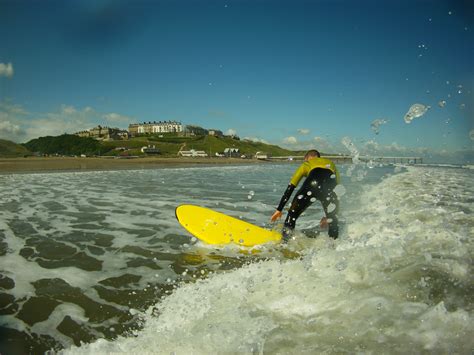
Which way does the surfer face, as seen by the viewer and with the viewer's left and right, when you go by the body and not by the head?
facing away from the viewer and to the left of the viewer
